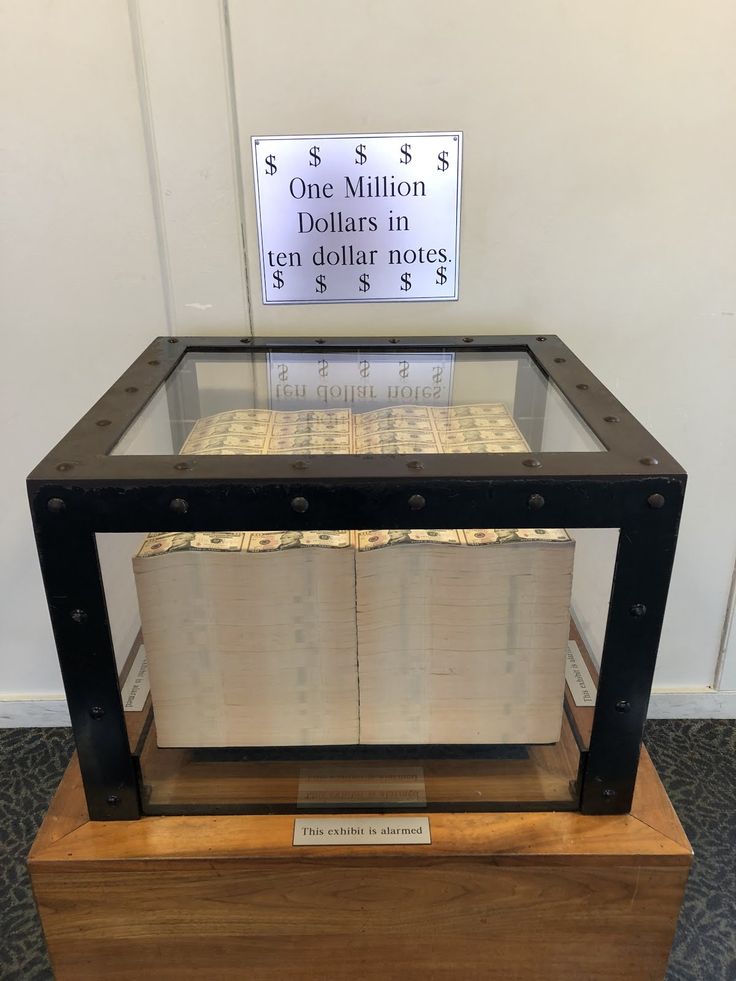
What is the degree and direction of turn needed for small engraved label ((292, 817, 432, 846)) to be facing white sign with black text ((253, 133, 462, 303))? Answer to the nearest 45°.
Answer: approximately 180°

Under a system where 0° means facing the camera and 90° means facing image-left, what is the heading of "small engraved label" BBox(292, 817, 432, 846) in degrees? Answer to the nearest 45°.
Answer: approximately 0°

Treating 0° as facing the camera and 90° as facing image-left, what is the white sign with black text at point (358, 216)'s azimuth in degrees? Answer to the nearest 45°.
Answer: approximately 0°

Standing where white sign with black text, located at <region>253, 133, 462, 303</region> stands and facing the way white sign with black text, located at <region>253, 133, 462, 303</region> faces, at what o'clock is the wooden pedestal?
The wooden pedestal is roughly at 12 o'clock from the white sign with black text.

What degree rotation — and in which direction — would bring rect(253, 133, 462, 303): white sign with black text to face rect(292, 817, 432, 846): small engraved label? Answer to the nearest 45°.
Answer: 0° — it already faces it

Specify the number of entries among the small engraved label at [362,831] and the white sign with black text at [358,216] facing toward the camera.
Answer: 2
